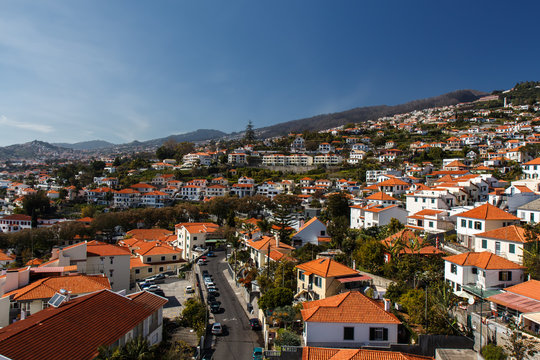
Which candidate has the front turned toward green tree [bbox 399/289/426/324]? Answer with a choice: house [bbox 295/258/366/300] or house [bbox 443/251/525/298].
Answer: house [bbox 443/251/525/298]

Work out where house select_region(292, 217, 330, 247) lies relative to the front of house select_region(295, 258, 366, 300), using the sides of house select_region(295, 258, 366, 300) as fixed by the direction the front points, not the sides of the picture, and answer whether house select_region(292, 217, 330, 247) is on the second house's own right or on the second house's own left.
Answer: on the second house's own right

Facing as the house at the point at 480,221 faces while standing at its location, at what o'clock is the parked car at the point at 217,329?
The parked car is roughly at 12 o'clock from the house.

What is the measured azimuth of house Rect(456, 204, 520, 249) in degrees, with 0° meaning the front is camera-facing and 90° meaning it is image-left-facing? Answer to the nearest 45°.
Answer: approximately 45°

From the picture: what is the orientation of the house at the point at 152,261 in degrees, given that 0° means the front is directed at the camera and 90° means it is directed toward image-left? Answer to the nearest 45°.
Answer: approximately 315°

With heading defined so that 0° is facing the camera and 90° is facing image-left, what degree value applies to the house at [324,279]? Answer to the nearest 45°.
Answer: approximately 45°

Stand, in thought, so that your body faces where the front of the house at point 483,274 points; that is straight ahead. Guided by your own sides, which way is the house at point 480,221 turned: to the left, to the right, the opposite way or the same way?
the same way

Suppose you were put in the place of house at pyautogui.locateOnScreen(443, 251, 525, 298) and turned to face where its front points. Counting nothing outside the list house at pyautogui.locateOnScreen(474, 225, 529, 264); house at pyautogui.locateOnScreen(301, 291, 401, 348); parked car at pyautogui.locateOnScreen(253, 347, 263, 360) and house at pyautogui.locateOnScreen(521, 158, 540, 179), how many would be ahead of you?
2

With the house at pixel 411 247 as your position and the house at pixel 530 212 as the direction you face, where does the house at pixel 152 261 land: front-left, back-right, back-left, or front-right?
back-left

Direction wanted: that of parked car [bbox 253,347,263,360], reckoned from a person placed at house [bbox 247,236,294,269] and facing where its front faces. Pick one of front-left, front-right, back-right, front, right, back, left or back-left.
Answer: front-left

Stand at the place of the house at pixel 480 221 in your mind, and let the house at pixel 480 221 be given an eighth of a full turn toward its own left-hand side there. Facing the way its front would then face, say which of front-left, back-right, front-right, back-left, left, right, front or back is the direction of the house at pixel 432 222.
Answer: back-right

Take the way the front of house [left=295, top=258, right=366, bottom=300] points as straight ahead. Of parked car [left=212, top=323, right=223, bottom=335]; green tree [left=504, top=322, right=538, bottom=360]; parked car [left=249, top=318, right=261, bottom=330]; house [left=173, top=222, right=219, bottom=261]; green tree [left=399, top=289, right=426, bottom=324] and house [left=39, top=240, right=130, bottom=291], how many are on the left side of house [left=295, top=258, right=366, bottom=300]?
2

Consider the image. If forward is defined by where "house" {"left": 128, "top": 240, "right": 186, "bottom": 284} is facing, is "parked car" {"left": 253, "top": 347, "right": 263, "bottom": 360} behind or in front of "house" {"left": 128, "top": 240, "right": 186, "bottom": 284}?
in front

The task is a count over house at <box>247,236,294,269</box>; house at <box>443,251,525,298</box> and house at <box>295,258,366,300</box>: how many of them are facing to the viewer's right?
0

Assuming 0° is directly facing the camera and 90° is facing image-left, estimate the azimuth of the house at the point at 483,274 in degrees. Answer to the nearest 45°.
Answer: approximately 45°

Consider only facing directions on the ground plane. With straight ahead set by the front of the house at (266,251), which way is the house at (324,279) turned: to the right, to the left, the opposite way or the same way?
the same way
